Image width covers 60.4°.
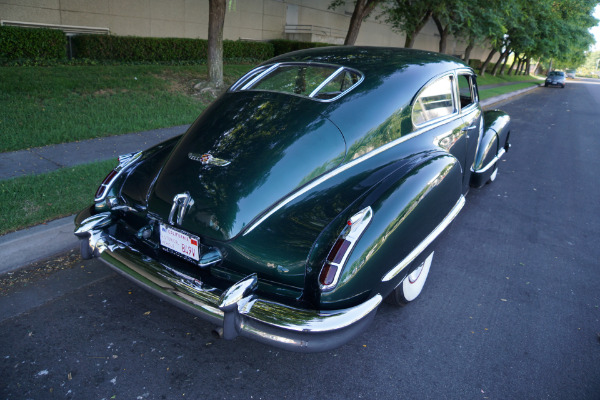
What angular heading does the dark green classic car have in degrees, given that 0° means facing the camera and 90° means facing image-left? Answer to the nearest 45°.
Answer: approximately 225°

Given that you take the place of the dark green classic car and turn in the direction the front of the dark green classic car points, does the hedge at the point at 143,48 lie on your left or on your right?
on your left

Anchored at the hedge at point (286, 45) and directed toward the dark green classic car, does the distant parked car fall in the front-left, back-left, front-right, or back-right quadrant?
back-left

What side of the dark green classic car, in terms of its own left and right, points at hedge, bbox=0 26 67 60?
left

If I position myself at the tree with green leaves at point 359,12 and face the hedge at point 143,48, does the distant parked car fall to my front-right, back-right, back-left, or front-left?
back-right

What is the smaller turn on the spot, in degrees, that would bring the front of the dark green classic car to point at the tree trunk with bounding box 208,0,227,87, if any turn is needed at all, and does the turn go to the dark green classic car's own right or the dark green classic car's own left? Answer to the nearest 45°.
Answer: approximately 45° to the dark green classic car's own left

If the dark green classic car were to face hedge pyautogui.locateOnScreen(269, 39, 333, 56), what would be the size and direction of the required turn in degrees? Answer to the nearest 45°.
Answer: approximately 45° to its left

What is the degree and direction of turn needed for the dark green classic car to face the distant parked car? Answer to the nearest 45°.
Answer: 0° — it already faces it

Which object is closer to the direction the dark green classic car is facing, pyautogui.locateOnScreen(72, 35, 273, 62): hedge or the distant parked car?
the distant parked car
